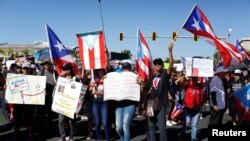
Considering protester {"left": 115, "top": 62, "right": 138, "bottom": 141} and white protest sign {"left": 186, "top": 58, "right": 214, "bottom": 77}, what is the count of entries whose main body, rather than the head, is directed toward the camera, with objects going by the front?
2

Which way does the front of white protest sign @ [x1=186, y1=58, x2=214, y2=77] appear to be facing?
toward the camera
